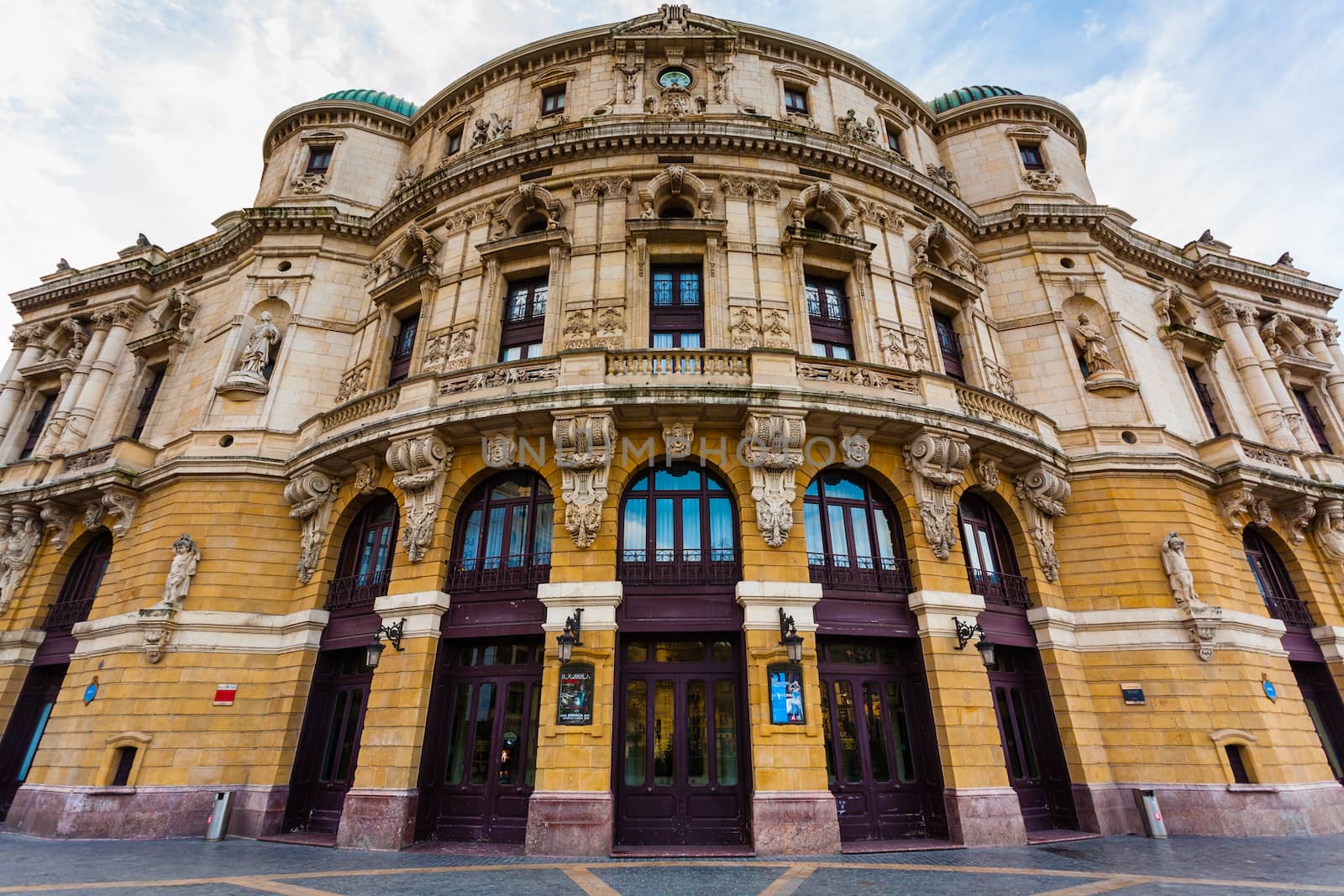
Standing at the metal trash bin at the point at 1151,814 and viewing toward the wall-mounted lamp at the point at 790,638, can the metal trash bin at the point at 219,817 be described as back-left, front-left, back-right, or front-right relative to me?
front-right

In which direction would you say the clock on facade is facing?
toward the camera
